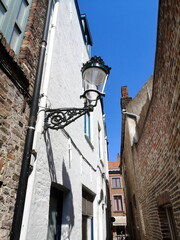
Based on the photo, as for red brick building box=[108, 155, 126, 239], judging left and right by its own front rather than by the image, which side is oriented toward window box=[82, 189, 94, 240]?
front

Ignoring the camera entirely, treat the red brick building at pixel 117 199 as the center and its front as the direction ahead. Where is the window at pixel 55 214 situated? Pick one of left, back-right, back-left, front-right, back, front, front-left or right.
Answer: front

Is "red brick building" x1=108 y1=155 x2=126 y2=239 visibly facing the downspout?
yes

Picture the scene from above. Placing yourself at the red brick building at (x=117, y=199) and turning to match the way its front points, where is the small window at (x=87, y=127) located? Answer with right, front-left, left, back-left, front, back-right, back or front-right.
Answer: front

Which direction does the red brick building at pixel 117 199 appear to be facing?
toward the camera
